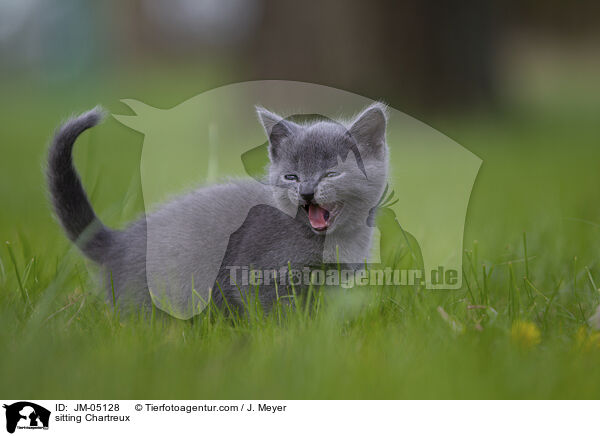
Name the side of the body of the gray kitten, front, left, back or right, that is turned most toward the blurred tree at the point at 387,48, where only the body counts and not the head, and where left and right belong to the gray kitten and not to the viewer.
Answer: left

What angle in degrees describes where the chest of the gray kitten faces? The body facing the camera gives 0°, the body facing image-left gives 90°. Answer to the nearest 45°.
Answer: approximately 270°

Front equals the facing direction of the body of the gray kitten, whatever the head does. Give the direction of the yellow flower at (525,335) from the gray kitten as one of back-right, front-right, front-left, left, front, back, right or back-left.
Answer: front-right
